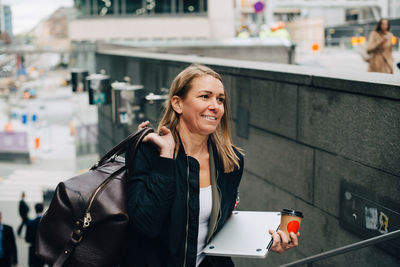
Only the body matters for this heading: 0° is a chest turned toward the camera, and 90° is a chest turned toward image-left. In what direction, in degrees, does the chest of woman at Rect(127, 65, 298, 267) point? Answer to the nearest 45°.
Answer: approximately 315°

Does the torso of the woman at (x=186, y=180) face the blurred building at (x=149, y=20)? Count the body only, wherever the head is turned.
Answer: no

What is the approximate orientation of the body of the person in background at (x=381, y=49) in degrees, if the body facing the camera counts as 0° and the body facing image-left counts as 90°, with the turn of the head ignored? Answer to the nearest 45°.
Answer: approximately 315°

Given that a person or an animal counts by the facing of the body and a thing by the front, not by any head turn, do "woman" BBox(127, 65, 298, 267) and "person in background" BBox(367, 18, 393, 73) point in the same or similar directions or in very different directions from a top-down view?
same or similar directions

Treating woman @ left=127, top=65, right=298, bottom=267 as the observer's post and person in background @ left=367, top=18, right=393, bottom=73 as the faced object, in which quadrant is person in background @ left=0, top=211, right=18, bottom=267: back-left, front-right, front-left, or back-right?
front-left

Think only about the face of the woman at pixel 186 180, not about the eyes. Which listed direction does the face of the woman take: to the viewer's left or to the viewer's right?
to the viewer's right

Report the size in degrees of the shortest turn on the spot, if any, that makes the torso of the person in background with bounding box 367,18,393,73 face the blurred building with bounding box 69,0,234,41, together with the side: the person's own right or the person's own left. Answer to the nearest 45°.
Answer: approximately 180°

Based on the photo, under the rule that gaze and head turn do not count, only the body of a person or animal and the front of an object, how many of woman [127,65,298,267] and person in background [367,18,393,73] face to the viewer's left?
0
